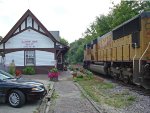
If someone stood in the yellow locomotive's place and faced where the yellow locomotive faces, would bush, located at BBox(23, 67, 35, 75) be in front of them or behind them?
in front
